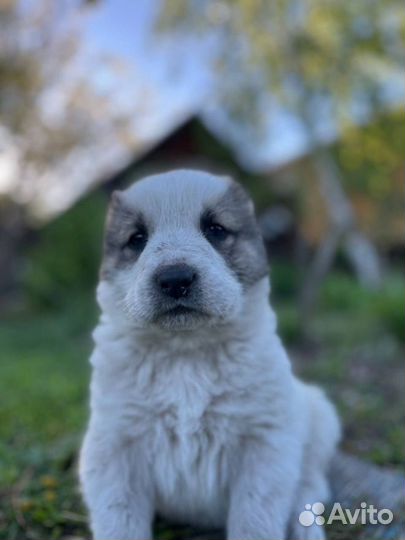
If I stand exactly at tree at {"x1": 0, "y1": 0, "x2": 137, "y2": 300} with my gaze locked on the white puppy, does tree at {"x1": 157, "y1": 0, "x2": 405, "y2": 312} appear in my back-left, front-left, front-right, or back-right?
front-left

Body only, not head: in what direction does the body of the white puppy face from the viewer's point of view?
toward the camera

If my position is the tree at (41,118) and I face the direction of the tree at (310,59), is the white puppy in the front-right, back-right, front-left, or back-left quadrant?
front-right

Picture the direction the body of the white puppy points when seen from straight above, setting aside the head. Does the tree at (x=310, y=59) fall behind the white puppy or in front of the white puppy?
behind

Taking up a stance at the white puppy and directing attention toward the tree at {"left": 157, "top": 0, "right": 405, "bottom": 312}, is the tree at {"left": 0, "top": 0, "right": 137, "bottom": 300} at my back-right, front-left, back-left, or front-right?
front-left

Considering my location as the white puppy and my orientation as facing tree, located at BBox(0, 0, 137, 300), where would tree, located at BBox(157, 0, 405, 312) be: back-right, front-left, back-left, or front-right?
front-right

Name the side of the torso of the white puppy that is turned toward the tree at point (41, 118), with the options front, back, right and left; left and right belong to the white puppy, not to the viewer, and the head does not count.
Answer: back
